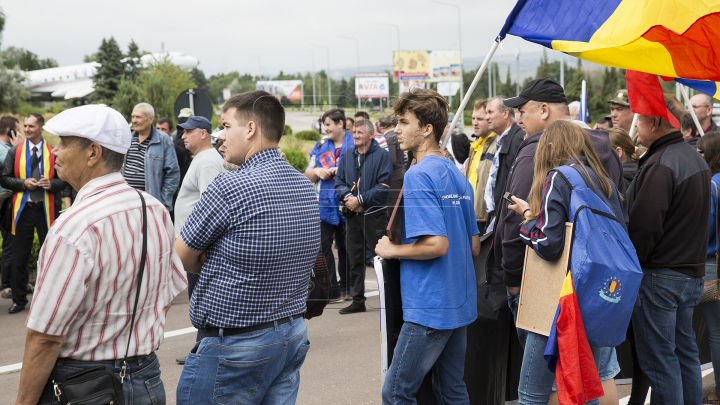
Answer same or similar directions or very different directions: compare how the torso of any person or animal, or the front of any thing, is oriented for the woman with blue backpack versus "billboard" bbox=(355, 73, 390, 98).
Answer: very different directions

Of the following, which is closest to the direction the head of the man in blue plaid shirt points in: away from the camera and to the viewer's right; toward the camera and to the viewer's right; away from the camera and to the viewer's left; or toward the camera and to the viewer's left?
away from the camera and to the viewer's left

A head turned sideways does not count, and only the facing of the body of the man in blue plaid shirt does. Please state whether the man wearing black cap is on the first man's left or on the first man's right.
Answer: on the first man's right

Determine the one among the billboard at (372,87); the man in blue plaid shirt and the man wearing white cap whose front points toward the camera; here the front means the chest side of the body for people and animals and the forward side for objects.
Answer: the billboard

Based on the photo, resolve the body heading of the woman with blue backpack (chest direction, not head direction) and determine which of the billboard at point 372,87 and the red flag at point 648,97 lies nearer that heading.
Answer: the billboard

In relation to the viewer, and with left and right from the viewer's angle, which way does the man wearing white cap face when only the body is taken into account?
facing away from the viewer and to the left of the viewer

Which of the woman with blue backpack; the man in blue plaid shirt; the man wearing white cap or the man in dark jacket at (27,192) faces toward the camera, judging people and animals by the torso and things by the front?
the man in dark jacket

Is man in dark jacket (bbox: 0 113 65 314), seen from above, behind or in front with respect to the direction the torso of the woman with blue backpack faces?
in front

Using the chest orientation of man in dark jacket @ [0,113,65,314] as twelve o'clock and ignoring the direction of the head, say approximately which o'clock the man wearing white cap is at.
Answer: The man wearing white cap is roughly at 12 o'clock from the man in dark jacket.

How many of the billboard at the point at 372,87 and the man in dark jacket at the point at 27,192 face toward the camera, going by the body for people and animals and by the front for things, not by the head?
2

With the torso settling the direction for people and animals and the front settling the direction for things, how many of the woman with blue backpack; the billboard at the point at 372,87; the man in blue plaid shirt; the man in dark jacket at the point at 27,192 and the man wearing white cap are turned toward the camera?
2

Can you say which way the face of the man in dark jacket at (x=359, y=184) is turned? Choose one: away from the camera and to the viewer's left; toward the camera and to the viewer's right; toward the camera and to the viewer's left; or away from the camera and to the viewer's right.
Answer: toward the camera and to the viewer's left

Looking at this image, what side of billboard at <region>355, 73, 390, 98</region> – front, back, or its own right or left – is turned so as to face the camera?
front

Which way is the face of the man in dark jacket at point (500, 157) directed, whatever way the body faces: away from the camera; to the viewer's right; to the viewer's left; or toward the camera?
to the viewer's left
